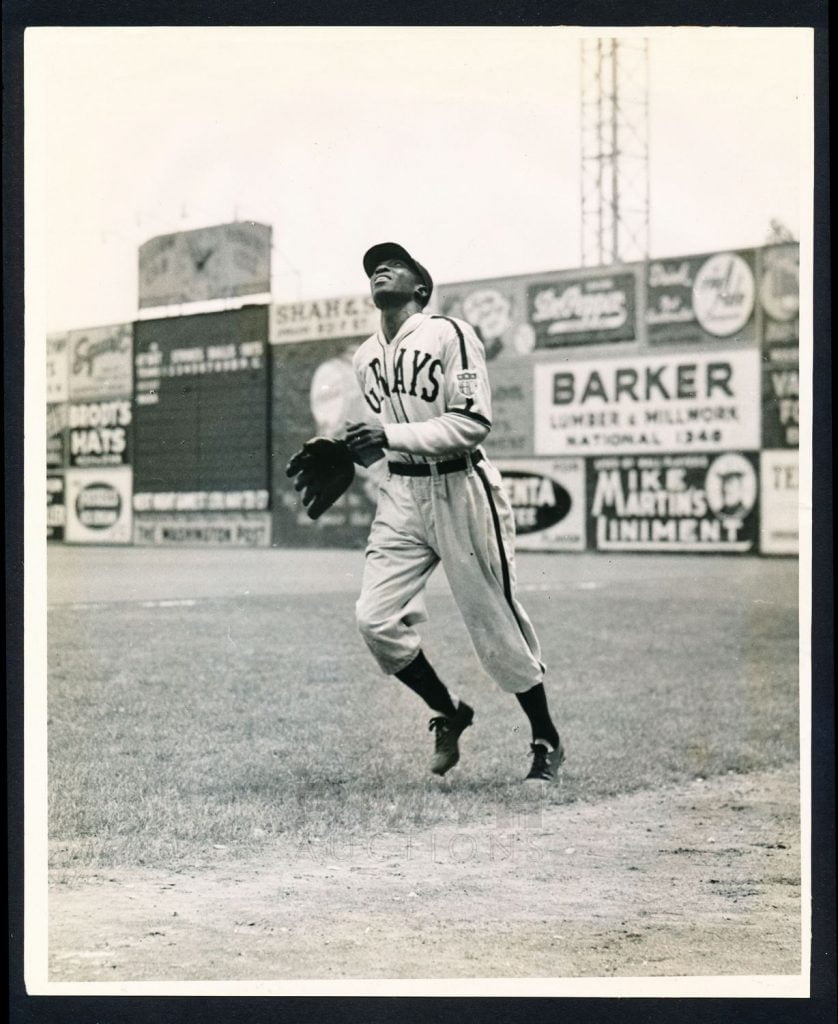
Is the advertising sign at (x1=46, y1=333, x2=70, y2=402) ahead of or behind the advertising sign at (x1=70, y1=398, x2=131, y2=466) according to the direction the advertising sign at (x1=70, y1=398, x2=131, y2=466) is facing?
ahead

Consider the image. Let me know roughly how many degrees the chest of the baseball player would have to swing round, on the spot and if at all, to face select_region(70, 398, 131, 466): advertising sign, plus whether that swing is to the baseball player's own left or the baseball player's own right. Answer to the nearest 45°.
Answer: approximately 90° to the baseball player's own right

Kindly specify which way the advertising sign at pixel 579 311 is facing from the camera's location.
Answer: facing the viewer

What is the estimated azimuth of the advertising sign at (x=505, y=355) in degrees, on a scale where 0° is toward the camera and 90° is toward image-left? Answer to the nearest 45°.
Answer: approximately 0°

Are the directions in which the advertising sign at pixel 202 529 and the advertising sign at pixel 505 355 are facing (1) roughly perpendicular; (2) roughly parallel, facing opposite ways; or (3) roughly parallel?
roughly parallel

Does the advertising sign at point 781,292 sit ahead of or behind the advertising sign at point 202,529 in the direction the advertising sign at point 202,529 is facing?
ahead

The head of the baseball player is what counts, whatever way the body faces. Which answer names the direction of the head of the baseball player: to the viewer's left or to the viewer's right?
to the viewer's left

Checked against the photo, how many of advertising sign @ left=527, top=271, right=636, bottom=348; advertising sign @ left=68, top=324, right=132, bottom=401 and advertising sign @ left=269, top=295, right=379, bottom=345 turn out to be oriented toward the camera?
3

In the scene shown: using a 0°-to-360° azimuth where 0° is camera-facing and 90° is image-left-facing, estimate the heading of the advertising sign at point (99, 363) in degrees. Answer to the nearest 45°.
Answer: approximately 0°

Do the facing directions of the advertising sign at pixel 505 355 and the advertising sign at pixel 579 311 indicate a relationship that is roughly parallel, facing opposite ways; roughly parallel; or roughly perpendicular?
roughly parallel

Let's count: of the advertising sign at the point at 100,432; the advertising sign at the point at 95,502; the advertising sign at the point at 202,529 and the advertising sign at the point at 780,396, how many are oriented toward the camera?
4

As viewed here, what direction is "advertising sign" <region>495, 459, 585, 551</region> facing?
toward the camera
